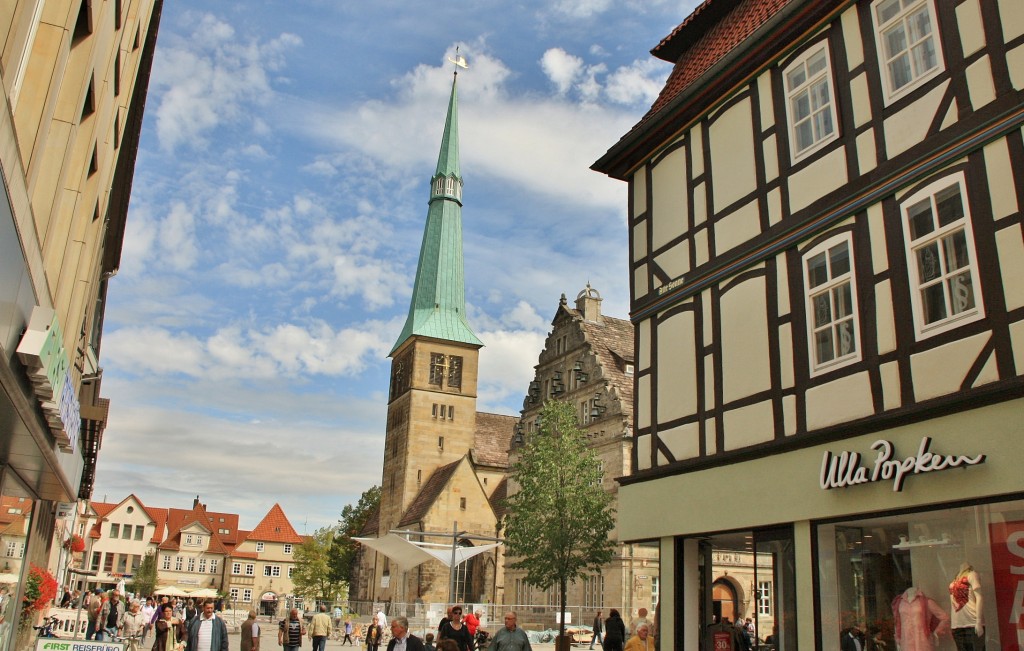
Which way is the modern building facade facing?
to the viewer's right

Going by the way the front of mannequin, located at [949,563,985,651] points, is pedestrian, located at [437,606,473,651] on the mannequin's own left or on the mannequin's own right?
on the mannequin's own right

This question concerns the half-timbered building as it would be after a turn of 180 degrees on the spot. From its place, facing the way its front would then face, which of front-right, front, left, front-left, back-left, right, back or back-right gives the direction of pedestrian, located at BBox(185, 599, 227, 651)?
back-left

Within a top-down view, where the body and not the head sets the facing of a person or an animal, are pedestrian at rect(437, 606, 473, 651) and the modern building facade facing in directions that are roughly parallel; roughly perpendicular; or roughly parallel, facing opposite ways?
roughly perpendicular

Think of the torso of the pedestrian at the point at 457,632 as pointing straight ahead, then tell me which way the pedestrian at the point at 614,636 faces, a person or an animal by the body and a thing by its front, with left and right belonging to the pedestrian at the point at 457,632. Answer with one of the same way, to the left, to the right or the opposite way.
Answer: the opposite way

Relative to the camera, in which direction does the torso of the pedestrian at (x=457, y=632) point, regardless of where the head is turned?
toward the camera

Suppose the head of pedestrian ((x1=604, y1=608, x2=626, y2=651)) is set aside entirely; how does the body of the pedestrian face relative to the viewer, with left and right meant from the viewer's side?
facing away from the viewer

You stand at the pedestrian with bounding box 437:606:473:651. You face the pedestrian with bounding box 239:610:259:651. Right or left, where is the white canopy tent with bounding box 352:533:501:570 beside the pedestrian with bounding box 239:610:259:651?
right

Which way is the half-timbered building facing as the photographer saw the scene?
facing the viewer and to the left of the viewer
